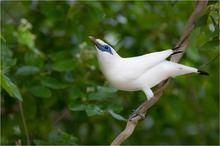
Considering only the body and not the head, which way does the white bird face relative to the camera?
to the viewer's left
